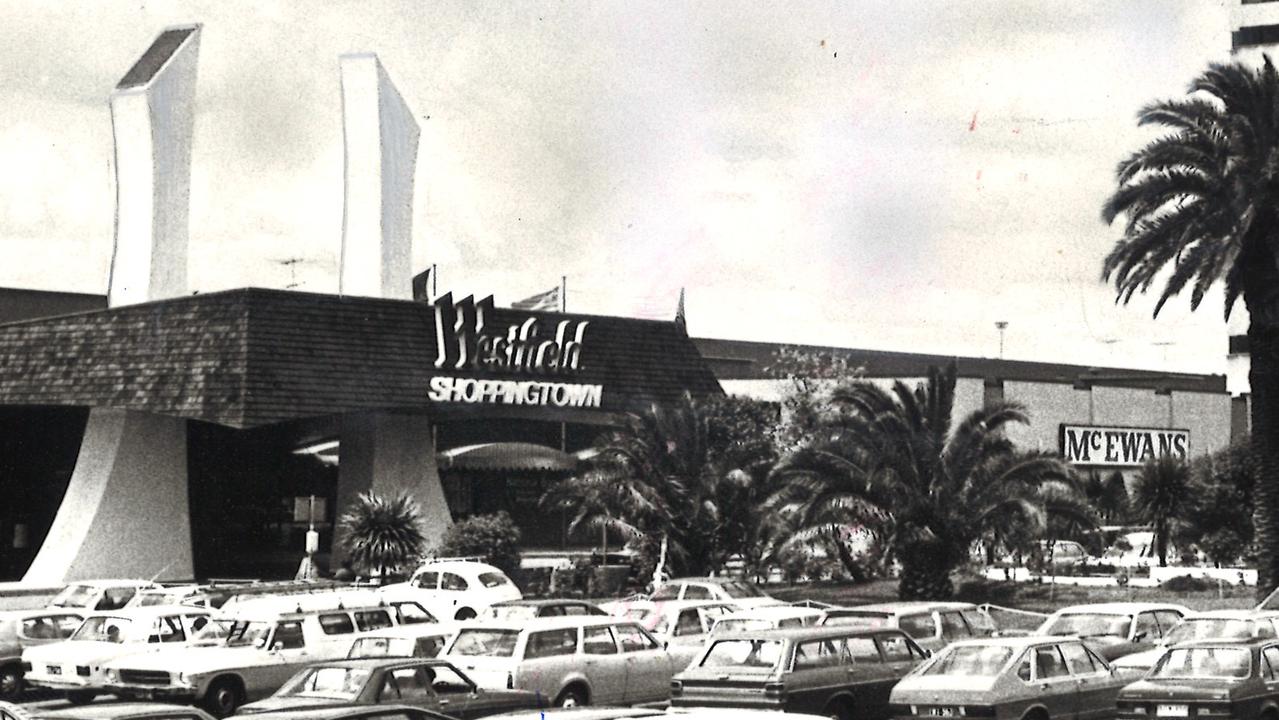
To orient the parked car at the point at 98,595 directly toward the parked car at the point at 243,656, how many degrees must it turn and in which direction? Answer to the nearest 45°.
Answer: approximately 45° to its left

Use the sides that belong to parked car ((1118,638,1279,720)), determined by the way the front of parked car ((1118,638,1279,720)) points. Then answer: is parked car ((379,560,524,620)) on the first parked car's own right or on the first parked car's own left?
on the first parked car's own left

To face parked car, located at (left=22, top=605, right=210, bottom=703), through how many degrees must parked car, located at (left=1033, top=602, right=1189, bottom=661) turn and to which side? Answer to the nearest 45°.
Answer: approximately 45° to its right

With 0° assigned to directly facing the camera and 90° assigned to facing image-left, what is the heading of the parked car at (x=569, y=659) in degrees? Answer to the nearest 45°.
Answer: approximately 225°

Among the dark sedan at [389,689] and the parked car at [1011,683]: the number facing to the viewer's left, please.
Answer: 0

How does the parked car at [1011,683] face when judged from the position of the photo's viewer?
facing away from the viewer and to the right of the viewer

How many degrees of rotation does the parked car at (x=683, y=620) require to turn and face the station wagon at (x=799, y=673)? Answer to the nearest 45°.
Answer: approximately 45° to its left

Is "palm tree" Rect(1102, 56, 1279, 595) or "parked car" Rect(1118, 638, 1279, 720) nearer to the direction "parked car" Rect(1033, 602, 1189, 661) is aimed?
the parked car
